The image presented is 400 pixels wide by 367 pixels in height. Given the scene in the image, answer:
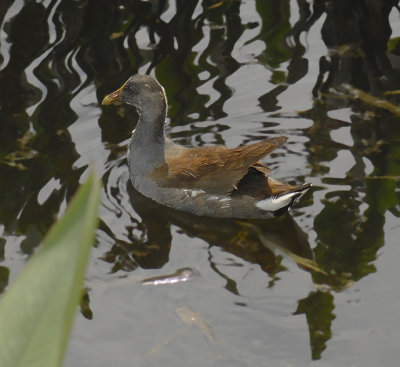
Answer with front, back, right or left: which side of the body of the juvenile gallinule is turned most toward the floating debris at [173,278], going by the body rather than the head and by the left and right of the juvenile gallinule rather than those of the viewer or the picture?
left

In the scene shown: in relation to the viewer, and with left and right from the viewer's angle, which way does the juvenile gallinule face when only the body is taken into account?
facing to the left of the viewer
